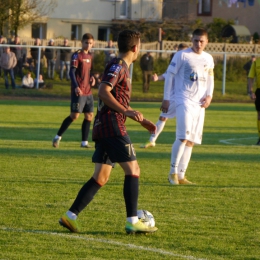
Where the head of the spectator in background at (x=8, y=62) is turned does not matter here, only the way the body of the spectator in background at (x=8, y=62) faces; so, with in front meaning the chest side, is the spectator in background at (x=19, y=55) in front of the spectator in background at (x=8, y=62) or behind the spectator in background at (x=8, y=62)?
behind

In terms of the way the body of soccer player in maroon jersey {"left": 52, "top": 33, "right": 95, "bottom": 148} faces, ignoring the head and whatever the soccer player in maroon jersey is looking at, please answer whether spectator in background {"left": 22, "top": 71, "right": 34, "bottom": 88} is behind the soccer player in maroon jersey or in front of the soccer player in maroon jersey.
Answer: behind

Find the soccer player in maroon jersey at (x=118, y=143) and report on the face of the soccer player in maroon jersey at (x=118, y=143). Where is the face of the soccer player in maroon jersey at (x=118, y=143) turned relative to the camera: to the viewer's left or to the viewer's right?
to the viewer's right

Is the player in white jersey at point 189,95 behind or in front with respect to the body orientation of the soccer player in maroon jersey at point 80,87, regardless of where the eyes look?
in front

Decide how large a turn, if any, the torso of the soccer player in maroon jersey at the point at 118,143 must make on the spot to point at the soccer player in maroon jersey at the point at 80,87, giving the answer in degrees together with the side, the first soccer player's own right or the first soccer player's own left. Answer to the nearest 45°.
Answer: approximately 90° to the first soccer player's own left

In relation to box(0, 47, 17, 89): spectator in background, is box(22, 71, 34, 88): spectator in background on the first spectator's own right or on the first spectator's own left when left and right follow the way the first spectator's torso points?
on the first spectator's own left

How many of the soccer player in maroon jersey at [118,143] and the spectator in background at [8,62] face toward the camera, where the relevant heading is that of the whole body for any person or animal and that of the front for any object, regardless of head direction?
1

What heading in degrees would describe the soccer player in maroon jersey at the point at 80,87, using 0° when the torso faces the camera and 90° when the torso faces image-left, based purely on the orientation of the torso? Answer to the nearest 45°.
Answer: approximately 315°

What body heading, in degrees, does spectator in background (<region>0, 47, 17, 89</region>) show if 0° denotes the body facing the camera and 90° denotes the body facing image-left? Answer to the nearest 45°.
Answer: approximately 0°

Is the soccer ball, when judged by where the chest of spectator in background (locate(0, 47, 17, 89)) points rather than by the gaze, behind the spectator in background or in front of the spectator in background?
in front
